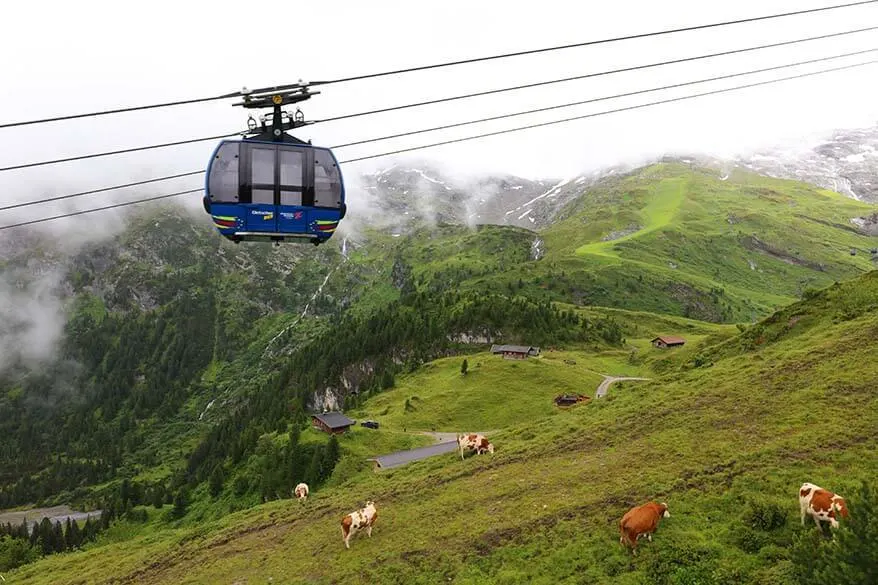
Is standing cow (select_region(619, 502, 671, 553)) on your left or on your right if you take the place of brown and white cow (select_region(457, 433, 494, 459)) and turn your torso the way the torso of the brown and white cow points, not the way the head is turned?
on your right

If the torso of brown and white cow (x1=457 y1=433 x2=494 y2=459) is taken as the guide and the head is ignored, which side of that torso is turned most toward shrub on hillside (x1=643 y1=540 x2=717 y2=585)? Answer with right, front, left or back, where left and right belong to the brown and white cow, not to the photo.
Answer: right

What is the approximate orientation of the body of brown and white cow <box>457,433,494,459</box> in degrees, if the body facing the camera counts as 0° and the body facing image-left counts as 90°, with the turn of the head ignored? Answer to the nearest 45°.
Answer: approximately 270°
